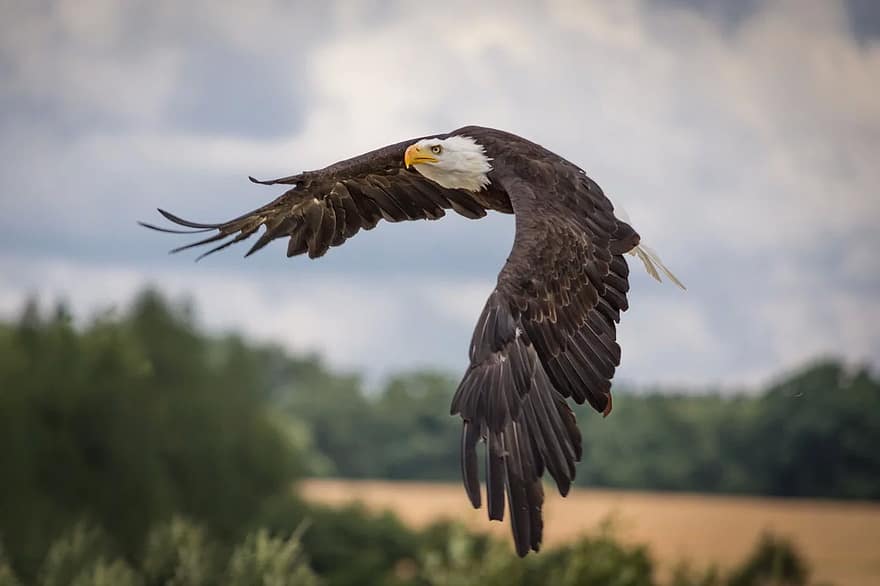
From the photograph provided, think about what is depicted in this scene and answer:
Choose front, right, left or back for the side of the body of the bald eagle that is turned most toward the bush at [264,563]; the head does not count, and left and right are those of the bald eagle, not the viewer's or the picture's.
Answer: right

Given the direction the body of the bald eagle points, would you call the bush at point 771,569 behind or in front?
behind

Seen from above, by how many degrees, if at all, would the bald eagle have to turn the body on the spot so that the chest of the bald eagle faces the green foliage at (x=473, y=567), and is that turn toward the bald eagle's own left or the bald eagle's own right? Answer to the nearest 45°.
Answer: approximately 135° to the bald eagle's own right

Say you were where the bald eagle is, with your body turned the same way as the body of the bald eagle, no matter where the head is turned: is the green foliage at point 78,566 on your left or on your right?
on your right

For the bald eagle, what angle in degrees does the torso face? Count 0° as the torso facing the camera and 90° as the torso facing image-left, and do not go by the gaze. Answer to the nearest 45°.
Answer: approximately 45°

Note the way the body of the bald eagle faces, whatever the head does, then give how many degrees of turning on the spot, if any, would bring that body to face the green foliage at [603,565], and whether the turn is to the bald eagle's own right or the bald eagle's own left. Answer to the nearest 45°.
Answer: approximately 135° to the bald eagle's own right
